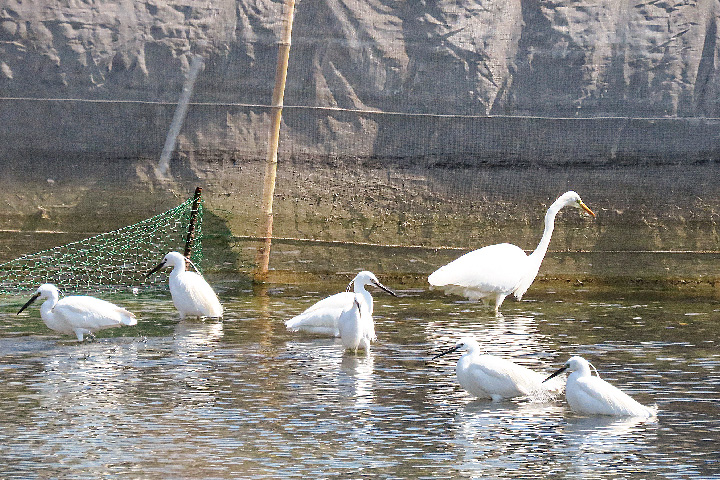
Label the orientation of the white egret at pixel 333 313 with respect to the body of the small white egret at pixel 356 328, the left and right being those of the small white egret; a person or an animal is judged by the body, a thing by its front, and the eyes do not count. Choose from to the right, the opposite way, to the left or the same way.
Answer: to the left

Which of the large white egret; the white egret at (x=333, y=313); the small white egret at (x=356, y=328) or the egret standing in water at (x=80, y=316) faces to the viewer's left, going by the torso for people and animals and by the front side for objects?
the egret standing in water

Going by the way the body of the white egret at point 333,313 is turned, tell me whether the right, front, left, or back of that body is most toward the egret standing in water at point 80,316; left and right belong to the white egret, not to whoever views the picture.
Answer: back

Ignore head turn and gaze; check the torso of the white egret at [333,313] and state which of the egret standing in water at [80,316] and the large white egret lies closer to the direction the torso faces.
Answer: the large white egret

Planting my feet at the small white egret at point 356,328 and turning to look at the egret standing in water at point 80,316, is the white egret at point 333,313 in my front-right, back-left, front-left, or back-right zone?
front-right

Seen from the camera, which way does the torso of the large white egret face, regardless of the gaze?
to the viewer's right

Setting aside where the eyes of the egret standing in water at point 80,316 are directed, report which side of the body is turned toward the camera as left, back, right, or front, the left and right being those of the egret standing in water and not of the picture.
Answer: left

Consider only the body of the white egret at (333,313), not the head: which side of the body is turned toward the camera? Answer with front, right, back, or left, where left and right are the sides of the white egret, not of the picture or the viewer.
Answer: right

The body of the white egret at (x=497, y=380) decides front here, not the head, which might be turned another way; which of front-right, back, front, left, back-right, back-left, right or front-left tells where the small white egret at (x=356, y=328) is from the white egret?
front-right

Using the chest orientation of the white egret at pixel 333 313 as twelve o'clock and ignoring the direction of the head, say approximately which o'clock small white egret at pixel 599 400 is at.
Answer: The small white egret is roughly at 2 o'clock from the white egret.

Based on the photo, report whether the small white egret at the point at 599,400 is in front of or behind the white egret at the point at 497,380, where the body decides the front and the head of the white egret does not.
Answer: behind

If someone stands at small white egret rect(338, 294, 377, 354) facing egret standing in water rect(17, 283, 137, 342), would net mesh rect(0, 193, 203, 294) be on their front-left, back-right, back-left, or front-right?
front-right

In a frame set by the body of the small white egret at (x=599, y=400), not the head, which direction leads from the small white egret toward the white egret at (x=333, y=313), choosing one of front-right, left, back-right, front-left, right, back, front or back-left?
front-right

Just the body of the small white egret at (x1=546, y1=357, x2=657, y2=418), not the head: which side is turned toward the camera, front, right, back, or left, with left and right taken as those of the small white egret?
left

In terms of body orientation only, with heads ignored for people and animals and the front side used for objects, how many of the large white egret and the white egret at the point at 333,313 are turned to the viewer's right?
2

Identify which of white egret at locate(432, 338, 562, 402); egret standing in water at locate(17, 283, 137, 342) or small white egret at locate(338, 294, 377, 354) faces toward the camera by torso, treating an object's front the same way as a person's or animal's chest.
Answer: the small white egret

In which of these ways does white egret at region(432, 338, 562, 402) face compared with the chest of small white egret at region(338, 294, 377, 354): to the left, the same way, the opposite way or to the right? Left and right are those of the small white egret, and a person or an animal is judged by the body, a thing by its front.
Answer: to the right

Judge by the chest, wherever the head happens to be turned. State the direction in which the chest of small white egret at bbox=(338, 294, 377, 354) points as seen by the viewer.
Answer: toward the camera
